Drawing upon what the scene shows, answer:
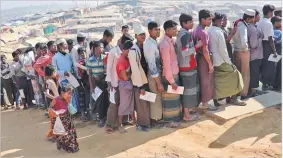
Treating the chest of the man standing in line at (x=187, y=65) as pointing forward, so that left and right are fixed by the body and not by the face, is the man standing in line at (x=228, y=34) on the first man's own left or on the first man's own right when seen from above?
on the first man's own left

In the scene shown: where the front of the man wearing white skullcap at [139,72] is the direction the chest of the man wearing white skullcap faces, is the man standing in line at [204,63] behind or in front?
in front

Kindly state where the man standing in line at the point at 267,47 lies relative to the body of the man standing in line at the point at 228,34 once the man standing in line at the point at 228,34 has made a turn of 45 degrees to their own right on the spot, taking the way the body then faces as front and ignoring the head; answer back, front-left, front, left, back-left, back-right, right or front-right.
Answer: left

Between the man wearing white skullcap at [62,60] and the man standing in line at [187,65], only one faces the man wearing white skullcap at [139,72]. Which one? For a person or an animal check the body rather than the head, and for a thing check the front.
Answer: the man wearing white skullcap at [62,60]

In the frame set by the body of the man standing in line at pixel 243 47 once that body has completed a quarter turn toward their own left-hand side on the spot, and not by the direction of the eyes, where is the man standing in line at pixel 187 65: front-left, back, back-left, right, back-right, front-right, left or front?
back-left

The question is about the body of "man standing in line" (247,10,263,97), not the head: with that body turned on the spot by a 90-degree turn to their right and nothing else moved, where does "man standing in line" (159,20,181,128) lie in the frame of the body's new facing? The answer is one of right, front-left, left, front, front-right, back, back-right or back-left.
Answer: front-right
